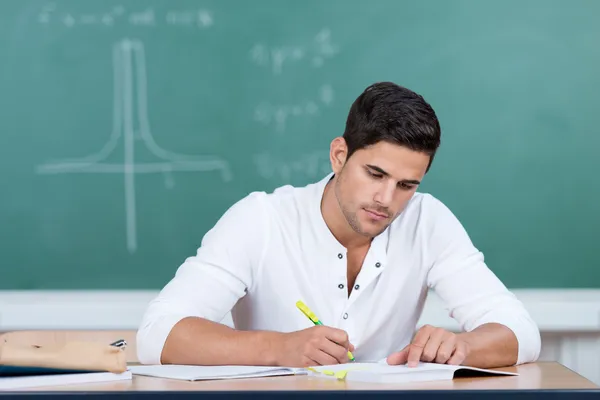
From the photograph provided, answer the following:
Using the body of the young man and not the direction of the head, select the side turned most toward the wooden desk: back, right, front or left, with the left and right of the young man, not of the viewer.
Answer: front

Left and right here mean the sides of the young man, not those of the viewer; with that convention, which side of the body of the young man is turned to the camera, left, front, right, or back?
front

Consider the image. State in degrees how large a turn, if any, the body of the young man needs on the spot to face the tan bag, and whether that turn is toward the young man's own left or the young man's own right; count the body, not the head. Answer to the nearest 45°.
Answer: approximately 45° to the young man's own right

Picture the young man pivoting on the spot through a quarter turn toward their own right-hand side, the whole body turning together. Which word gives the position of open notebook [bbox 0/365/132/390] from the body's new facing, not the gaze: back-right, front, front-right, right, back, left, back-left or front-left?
front-left
